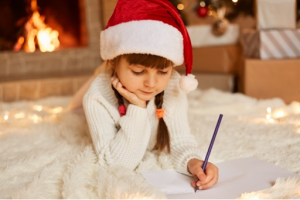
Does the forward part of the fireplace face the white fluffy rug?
yes

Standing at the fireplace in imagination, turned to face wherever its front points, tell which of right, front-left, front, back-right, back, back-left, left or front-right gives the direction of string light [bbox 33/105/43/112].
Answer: front

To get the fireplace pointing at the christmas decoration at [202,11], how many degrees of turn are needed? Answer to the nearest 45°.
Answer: approximately 45° to its left

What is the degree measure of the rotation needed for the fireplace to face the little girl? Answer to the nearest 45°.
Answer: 0° — it already faces them

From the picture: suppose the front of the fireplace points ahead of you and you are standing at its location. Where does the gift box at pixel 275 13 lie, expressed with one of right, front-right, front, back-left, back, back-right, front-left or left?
front-left

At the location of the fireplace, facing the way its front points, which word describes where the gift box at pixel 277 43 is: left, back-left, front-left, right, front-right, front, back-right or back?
front-left

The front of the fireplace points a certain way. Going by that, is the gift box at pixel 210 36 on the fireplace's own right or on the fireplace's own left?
on the fireplace's own left

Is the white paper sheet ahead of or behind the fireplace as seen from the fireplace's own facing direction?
ahead

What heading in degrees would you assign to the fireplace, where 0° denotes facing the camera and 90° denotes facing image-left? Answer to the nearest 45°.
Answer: approximately 0°
